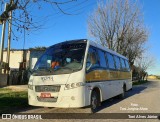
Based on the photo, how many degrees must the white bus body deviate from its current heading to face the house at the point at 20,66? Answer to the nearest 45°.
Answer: approximately 135° to its right

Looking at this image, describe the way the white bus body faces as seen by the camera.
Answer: facing the viewer and to the left of the viewer
